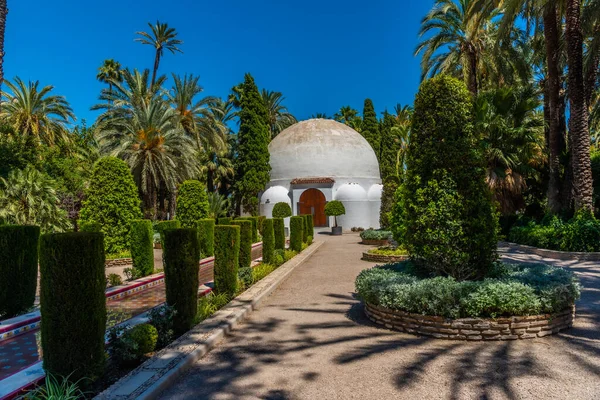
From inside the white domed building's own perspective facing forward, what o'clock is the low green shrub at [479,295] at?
The low green shrub is roughly at 12 o'clock from the white domed building.

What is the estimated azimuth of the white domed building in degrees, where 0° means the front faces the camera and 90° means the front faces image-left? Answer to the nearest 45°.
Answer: approximately 0°

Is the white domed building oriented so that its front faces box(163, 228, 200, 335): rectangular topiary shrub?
yes

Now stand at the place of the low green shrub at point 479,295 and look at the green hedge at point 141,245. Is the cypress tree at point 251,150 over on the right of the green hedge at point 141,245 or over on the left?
right

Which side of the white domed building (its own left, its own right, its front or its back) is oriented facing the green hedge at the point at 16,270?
front

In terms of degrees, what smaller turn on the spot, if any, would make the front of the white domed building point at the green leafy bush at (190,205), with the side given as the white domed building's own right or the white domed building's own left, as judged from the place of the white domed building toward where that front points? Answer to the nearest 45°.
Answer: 0° — it already faces it

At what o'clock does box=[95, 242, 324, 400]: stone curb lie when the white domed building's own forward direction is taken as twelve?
The stone curb is roughly at 12 o'clock from the white domed building.

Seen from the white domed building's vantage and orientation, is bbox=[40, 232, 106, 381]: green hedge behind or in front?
in front

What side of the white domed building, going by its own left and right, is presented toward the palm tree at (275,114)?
back

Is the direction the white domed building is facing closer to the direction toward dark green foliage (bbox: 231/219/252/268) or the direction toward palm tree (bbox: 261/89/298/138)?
the dark green foliage

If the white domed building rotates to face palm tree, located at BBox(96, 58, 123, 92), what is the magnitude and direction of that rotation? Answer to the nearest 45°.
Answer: approximately 90° to its right

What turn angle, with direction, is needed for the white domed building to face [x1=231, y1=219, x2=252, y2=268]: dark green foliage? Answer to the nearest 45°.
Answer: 0° — it already faces it

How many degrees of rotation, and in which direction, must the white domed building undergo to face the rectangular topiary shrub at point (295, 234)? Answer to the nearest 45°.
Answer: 0° — it already faces it

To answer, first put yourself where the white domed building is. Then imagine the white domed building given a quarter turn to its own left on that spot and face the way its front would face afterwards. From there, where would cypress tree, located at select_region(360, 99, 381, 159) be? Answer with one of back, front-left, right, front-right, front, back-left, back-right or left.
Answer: front-left

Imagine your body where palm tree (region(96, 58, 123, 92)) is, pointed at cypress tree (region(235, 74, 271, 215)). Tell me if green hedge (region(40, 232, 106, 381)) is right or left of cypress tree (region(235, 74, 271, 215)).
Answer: right

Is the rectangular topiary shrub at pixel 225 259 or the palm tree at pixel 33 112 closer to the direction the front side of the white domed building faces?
the rectangular topiary shrub

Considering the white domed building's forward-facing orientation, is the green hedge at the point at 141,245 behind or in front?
in front
